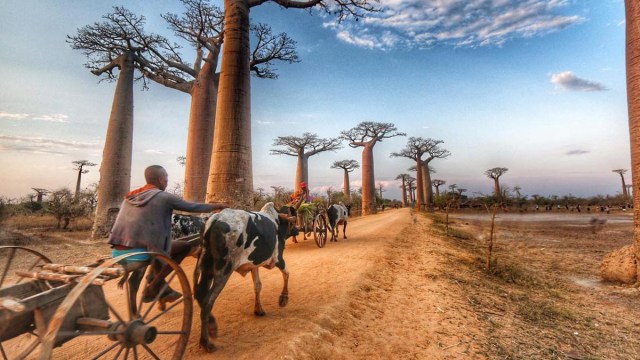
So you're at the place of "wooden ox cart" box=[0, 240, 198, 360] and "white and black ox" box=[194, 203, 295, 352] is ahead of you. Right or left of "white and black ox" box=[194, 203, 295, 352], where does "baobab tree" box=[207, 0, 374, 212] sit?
left

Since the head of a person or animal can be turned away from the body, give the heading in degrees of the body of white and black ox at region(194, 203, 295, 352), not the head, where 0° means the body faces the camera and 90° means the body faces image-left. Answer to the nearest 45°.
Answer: approximately 225°

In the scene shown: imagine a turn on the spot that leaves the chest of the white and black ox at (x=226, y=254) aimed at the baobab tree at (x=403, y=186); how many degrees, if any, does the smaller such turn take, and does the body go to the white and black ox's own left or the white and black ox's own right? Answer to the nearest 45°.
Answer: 0° — it already faces it

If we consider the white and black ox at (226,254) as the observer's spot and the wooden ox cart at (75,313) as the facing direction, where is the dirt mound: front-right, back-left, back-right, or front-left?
back-left

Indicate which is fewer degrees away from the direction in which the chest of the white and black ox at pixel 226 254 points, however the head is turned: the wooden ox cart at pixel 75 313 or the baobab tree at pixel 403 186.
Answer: the baobab tree

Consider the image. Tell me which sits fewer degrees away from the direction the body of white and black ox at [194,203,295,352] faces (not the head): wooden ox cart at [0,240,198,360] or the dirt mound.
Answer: the dirt mound

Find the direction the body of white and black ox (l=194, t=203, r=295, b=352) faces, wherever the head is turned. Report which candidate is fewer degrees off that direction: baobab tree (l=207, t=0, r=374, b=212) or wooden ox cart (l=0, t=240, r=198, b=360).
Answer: the baobab tree

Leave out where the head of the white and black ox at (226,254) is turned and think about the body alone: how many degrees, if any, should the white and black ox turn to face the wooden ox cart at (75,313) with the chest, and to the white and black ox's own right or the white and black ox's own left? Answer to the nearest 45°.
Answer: approximately 180°

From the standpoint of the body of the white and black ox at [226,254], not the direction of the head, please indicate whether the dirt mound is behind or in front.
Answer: in front

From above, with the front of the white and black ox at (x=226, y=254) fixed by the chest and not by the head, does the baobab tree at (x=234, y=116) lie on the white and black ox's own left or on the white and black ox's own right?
on the white and black ox's own left
